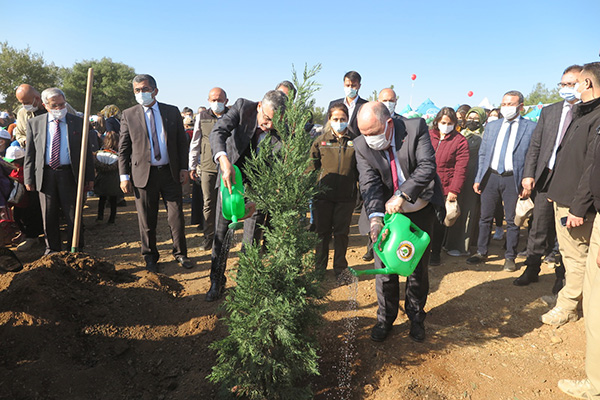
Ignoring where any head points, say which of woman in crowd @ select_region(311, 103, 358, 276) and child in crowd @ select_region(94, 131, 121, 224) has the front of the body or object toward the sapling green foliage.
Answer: the woman in crowd

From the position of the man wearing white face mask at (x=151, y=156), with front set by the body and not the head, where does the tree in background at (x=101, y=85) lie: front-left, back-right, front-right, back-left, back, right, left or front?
back

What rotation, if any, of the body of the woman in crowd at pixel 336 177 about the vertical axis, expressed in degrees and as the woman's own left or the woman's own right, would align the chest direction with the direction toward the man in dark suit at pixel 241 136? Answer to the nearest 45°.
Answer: approximately 45° to the woman's own right

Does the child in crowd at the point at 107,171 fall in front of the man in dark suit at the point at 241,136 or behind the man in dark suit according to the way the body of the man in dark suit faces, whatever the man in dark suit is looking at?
behind

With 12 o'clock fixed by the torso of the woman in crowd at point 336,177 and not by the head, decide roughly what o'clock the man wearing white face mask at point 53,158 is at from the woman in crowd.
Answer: The man wearing white face mask is roughly at 3 o'clock from the woman in crowd.

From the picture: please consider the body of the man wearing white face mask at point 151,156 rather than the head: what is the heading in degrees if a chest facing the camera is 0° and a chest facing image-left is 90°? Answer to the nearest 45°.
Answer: approximately 0°
